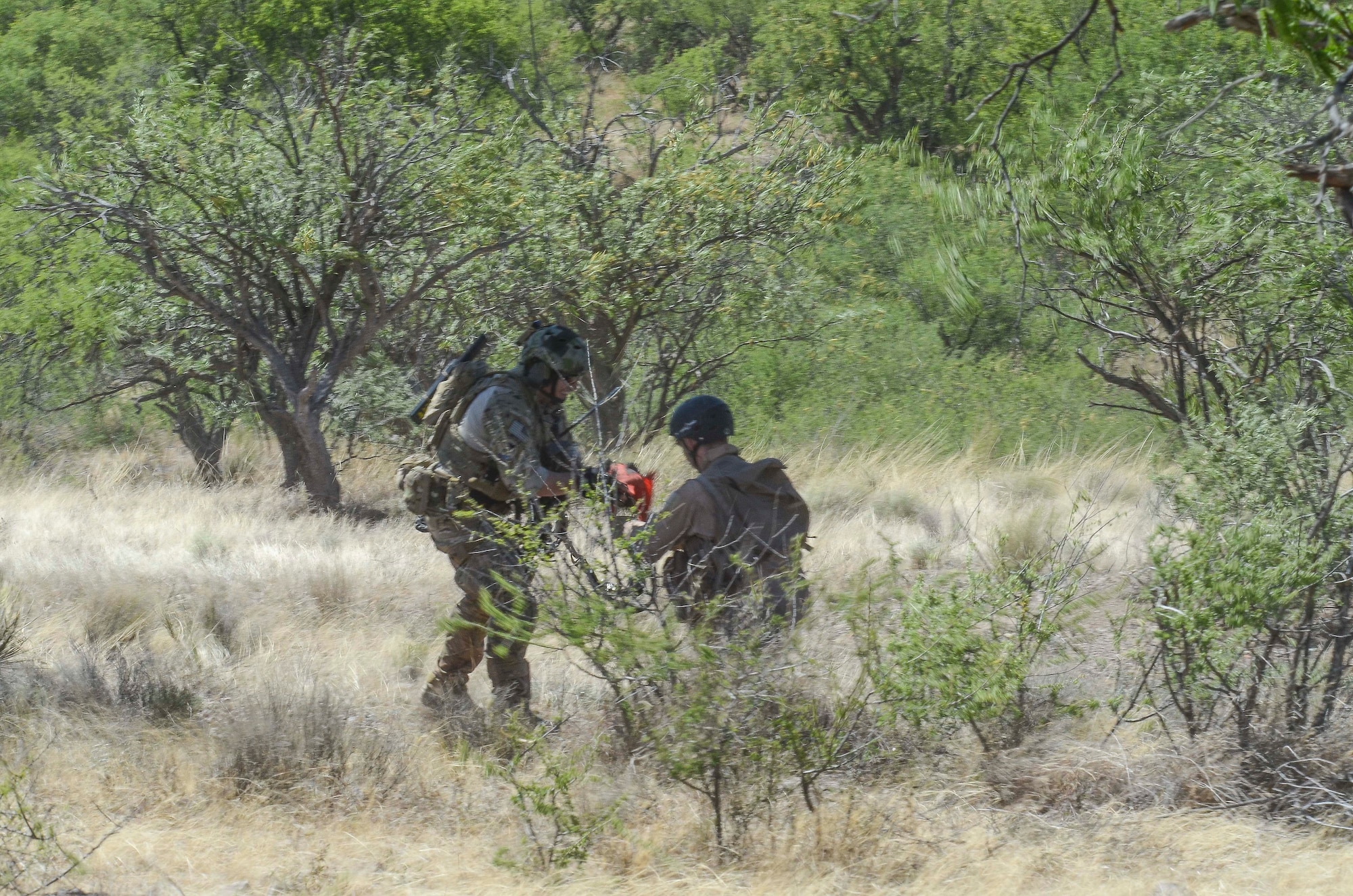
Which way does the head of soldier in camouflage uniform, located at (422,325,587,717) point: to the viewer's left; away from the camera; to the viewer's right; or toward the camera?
to the viewer's right

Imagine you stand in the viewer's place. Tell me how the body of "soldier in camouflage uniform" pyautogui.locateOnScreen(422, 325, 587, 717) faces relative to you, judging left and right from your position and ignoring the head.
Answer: facing to the right of the viewer

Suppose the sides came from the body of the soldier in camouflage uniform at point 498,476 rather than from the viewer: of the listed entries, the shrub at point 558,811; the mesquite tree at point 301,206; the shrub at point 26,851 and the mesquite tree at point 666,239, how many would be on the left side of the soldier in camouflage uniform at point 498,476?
2

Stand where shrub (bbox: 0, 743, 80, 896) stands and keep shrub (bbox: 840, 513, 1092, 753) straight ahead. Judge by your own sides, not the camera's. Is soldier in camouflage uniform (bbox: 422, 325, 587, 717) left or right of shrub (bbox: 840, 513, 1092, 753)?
left

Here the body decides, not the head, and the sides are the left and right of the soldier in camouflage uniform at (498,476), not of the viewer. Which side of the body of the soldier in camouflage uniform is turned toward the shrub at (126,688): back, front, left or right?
back

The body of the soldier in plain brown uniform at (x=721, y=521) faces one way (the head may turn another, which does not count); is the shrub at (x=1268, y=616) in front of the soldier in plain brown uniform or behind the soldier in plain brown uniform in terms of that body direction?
behind

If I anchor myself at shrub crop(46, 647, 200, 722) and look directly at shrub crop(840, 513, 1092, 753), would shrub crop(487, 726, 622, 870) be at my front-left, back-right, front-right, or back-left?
front-right

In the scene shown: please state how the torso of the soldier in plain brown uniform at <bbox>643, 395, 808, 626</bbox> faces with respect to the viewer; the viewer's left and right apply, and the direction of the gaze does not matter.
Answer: facing away from the viewer and to the left of the viewer

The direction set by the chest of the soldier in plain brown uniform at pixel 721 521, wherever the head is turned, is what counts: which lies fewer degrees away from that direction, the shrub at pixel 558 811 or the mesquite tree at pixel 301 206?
the mesquite tree

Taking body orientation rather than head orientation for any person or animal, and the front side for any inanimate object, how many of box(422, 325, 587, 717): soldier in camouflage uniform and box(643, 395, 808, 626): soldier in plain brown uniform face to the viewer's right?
1

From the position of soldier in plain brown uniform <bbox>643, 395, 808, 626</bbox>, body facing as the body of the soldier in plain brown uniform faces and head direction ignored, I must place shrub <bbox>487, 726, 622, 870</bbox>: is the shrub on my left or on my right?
on my left

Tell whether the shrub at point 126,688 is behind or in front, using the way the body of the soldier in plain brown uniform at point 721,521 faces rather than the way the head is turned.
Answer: in front

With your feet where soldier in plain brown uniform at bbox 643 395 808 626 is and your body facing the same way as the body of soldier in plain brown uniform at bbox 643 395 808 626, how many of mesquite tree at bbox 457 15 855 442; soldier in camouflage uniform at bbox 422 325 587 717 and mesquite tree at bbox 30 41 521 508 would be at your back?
0
